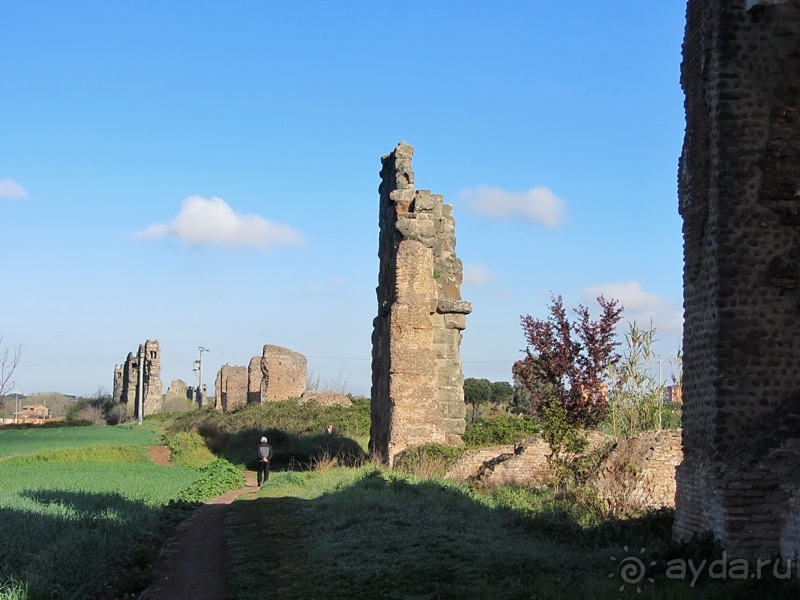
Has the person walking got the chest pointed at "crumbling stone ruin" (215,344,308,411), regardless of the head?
yes

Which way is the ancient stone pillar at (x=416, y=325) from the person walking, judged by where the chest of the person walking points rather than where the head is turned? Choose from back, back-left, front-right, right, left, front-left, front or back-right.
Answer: right

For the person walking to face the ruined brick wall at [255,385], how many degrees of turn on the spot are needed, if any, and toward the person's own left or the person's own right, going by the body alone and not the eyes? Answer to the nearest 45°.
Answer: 0° — they already face it

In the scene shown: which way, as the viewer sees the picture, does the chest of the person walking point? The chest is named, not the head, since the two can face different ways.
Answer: away from the camera

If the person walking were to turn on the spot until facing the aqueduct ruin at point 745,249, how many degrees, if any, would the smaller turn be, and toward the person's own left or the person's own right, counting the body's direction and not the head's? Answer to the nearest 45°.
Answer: approximately 180°

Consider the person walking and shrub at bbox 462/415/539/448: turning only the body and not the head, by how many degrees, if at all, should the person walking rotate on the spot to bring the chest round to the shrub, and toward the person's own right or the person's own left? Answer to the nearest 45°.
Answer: approximately 90° to the person's own right

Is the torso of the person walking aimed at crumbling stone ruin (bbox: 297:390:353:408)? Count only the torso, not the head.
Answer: yes

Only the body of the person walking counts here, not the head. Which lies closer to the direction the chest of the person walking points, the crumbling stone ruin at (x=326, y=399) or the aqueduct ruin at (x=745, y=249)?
the crumbling stone ruin

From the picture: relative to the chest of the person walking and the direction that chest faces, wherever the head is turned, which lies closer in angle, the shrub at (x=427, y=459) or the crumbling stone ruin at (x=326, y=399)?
the crumbling stone ruin

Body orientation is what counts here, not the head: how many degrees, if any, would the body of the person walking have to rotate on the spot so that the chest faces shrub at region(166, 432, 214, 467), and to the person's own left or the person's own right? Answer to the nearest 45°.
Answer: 0° — they already face it
